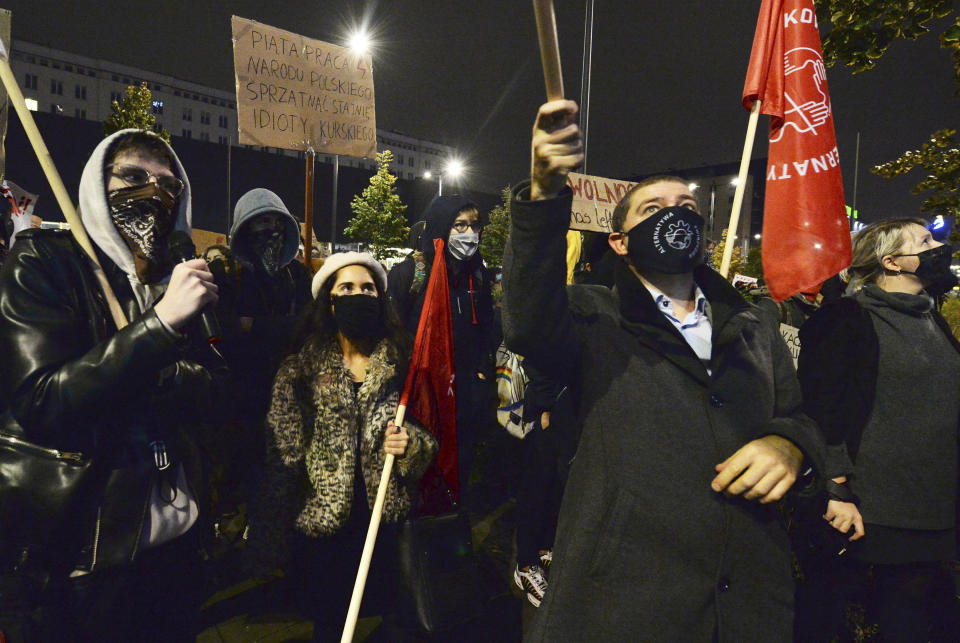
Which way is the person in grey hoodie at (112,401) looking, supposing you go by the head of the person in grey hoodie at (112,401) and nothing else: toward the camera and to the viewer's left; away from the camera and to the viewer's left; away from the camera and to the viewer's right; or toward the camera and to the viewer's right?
toward the camera and to the viewer's right

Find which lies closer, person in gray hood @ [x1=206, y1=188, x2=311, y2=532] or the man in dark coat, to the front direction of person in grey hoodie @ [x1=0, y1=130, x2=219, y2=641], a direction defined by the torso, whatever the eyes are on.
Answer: the man in dark coat

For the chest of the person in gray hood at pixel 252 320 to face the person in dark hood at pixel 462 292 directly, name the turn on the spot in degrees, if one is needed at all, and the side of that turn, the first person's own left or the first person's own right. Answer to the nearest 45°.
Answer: approximately 135° to the first person's own left

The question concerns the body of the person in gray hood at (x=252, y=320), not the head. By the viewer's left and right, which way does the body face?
facing the viewer

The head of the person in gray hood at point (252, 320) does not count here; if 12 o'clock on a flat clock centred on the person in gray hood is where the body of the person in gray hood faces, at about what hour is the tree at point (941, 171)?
The tree is roughly at 9 o'clock from the person in gray hood.

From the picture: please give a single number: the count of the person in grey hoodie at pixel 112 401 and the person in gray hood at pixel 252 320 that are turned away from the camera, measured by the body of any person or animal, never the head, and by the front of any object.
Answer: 0

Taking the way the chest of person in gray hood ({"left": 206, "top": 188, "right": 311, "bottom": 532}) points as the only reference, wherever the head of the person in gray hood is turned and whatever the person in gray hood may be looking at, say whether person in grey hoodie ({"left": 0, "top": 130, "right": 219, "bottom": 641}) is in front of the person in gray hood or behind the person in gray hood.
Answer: in front

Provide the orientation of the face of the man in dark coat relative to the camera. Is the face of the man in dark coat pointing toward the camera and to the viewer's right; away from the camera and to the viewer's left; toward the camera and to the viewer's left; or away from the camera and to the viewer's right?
toward the camera and to the viewer's right

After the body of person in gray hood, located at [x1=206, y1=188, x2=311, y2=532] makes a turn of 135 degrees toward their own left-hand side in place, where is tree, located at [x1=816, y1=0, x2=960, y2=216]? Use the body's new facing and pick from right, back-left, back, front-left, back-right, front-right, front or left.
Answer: front-right

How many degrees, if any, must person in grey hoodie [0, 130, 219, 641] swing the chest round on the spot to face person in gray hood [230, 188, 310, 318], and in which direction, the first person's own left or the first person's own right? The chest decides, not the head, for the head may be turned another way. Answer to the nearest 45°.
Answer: approximately 90° to the first person's own left

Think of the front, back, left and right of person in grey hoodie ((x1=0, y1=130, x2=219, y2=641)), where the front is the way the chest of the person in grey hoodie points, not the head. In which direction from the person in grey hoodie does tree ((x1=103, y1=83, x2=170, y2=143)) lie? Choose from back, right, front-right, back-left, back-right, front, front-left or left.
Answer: back-left

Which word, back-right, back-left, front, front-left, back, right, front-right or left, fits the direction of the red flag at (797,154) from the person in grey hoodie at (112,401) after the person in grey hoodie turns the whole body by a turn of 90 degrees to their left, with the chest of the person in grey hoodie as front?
front-right

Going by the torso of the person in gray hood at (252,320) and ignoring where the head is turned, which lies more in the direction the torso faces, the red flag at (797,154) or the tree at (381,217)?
the red flag

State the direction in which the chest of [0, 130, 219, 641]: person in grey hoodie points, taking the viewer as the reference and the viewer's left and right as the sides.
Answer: facing the viewer and to the right of the viewer
